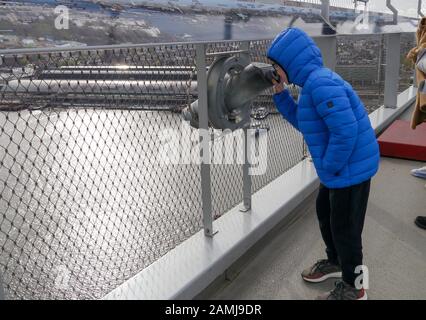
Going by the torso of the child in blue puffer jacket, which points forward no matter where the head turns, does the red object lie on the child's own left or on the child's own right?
on the child's own right

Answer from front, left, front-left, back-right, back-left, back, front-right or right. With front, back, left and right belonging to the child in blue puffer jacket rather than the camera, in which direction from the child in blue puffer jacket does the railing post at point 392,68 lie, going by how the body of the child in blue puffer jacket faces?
right

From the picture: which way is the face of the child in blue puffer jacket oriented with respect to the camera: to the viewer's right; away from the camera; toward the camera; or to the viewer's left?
to the viewer's left

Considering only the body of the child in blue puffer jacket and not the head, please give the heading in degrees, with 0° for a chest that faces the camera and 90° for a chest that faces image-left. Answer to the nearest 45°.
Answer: approximately 90°
